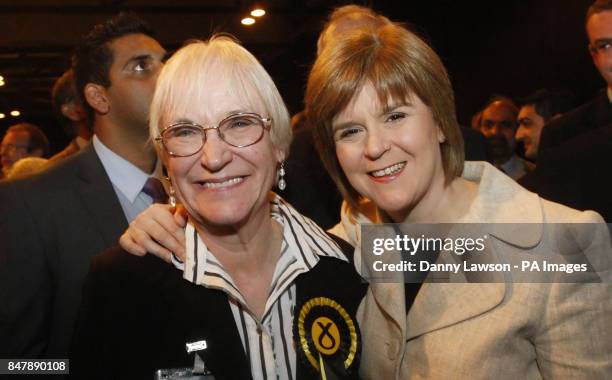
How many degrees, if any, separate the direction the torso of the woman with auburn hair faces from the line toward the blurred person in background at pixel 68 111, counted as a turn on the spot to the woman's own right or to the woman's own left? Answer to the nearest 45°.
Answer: approximately 90° to the woman's own right

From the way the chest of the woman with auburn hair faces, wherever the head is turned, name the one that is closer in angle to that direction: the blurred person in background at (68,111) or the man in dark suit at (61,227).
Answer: the man in dark suit

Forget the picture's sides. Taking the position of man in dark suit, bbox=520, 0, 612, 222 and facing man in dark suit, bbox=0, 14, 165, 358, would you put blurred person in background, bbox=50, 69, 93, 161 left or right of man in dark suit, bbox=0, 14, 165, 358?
right

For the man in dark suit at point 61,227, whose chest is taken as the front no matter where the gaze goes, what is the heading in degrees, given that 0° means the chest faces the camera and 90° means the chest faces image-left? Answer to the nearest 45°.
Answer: approximately 315°

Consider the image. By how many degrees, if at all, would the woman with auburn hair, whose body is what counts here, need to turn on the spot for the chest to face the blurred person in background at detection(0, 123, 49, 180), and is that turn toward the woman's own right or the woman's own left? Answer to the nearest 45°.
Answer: approximately 90° to the woman's own right

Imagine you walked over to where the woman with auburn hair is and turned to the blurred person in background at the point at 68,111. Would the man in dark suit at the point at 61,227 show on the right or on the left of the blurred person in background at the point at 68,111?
left
